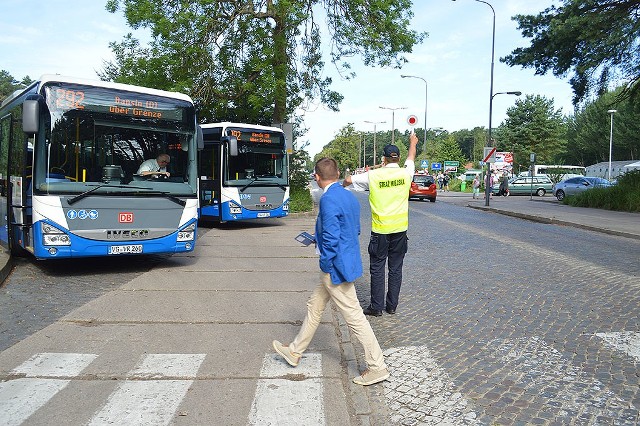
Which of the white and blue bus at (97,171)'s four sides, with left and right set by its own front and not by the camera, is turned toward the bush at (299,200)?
left

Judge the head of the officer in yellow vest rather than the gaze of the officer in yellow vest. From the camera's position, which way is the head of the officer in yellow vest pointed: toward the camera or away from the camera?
away from the camera

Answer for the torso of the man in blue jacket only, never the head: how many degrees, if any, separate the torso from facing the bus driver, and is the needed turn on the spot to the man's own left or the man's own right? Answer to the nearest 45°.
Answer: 0° — they already face them

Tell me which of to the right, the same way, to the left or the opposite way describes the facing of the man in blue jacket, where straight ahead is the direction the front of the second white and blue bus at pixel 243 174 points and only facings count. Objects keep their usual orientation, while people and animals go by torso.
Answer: the opposite way

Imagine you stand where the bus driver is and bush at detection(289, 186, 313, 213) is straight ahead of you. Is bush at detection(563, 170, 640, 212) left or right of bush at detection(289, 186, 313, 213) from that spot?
right

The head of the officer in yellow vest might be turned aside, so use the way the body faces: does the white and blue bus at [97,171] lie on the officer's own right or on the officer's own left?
on the officer's own left

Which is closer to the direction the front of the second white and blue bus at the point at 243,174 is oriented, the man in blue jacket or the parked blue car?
the man in blue jacket

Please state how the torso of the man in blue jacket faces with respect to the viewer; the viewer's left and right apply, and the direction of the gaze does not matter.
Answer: facing away from the viewer and to the left of the viewer

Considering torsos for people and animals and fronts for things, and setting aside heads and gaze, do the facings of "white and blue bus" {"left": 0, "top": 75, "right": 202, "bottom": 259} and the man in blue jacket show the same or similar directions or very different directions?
very different directions

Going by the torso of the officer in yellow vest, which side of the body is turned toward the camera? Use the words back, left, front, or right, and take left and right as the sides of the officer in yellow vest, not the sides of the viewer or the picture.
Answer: back

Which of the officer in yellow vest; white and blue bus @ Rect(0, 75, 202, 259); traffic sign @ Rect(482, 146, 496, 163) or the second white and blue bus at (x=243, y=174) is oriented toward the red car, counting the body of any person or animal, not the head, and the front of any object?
the officer in yellow vest
